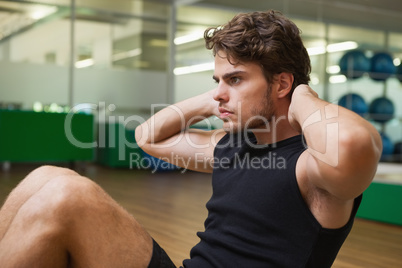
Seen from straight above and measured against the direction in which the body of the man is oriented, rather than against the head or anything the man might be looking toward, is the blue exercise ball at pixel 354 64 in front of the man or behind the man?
behind

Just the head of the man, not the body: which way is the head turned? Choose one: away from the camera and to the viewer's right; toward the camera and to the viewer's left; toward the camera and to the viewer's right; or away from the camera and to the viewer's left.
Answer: toward the camera and to the viewer's left

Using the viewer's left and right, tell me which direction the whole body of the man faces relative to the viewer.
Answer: facing the viewer and to the left of the viewer

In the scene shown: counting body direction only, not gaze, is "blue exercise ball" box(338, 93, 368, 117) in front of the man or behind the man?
behind

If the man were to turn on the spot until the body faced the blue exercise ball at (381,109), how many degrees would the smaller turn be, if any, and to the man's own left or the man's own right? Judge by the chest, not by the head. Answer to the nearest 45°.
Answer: approximately 180°

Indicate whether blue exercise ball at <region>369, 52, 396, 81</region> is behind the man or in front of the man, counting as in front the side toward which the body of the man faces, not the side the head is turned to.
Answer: behind
